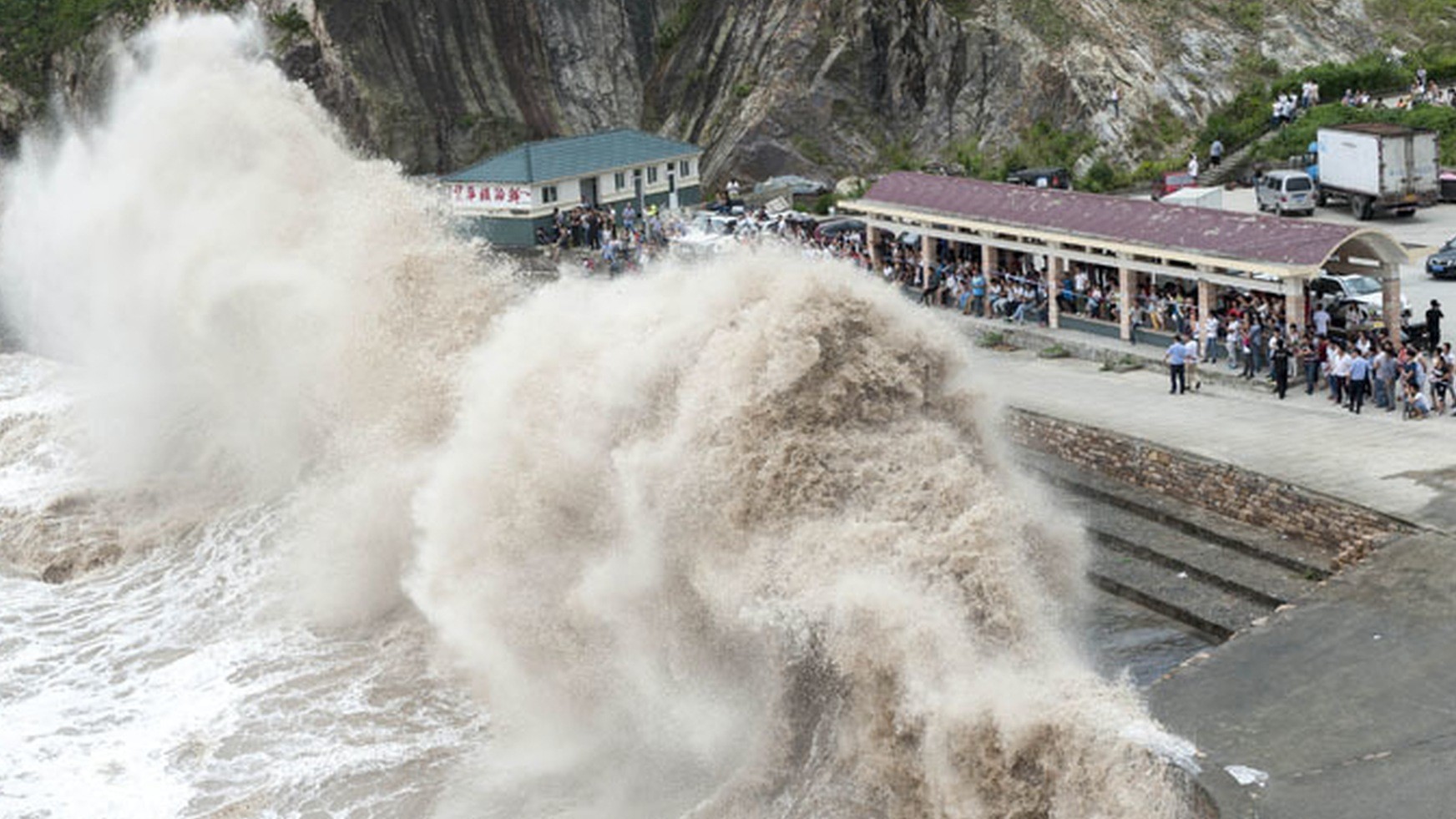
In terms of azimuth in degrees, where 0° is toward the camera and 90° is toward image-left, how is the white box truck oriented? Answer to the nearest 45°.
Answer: approximately 135°

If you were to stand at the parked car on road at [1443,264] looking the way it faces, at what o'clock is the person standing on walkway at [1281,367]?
The person standing on walkway is roughly at 11 o'clock from the parked car on road.

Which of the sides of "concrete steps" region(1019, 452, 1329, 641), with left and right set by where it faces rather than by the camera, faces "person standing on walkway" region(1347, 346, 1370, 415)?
back

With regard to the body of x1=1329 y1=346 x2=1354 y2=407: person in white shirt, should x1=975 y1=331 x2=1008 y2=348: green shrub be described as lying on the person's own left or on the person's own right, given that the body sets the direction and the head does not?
on the person's own right

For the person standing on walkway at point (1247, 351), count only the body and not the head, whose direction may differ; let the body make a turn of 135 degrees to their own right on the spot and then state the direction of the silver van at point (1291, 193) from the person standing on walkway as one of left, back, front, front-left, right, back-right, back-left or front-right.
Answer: front

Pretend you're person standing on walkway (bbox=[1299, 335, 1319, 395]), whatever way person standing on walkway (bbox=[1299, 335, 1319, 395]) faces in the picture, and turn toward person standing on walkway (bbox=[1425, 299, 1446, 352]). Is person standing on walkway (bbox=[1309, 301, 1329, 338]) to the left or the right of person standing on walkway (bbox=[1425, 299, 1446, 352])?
left

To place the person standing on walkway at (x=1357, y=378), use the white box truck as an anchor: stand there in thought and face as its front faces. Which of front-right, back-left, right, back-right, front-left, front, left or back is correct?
back-left
